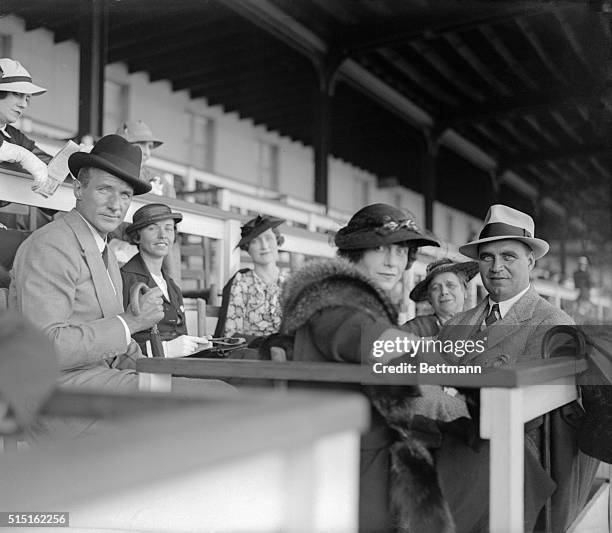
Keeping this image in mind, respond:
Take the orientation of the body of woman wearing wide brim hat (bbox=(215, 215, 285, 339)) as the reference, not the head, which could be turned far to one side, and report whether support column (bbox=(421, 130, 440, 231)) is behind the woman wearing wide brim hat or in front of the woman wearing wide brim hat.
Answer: behind

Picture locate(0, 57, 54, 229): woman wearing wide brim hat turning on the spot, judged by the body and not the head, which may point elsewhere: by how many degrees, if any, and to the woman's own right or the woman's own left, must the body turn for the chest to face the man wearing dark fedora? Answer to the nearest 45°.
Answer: approximately 45° to the woman's own right

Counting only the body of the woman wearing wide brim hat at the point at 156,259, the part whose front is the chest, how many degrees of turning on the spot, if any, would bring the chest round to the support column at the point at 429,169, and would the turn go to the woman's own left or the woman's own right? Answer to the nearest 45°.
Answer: approximately 90° to the woman's own left

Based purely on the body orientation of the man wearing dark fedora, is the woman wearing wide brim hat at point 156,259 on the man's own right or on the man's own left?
on the man's own left

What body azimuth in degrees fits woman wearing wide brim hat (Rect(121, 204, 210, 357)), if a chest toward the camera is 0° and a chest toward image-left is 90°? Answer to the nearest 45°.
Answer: approximately 315°

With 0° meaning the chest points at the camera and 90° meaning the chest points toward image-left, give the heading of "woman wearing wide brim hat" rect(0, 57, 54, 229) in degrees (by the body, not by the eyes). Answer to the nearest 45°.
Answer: approximately 315°

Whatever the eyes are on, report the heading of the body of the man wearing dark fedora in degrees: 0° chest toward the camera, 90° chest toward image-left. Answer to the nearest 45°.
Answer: approximately 315°

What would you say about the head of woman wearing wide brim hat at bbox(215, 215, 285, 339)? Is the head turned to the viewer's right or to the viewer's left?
to the viewer's left
